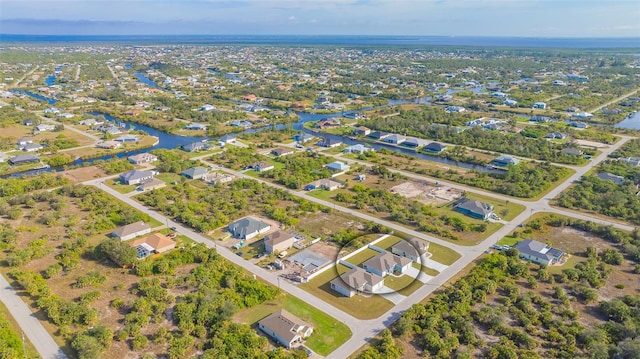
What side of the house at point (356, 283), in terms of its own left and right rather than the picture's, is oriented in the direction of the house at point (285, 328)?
right

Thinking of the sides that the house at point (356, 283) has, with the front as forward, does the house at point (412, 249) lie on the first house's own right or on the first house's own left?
on the first house's own left

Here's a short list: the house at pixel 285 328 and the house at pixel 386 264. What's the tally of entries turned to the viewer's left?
0

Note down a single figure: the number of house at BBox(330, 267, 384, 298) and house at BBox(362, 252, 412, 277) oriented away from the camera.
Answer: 0

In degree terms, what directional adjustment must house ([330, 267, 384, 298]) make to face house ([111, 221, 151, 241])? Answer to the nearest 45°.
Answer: approximately 135° to its right

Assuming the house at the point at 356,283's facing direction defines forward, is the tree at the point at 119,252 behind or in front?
behind

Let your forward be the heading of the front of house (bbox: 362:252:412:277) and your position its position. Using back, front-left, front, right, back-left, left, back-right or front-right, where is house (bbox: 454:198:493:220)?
left

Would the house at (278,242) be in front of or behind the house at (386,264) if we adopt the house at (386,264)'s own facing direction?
behind

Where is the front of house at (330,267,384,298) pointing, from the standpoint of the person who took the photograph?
facing the viewer and to the right of the viewer

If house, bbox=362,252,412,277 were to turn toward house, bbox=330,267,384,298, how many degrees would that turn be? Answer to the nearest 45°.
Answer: approximately 90° to its right
